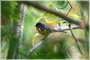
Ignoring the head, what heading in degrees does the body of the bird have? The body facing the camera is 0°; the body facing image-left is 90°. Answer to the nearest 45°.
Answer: approximately 90°
